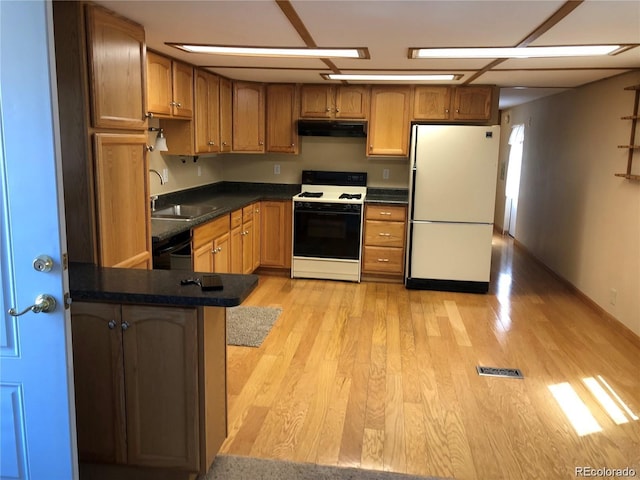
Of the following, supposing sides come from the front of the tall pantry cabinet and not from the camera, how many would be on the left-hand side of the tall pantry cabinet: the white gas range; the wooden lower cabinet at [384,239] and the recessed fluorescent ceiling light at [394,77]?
3

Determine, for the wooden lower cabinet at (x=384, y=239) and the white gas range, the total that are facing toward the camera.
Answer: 2

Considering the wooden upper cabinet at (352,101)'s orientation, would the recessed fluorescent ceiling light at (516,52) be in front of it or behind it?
in front

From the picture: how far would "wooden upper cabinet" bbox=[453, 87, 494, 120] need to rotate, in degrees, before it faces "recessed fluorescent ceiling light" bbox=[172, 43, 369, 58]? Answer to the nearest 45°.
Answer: approximately 45° to its right

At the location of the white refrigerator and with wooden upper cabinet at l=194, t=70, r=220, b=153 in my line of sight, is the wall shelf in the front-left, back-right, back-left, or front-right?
back-left

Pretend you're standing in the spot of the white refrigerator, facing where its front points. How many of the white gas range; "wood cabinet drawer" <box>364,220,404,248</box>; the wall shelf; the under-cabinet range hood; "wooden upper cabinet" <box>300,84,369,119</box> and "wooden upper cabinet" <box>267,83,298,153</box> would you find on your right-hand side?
5

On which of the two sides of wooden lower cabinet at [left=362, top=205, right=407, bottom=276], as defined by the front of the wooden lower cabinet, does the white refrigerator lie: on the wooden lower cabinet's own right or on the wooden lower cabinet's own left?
on the wooden lower cabinet's own left

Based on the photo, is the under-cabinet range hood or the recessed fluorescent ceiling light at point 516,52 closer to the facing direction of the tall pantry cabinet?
the recessed fluorescent ceiling light

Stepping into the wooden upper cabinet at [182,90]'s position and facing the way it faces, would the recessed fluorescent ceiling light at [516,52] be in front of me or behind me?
in front

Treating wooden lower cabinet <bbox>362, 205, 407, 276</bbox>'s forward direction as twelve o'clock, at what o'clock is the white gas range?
The white gas range is roughly at 3 o'clock from the wooden lower cabinet.

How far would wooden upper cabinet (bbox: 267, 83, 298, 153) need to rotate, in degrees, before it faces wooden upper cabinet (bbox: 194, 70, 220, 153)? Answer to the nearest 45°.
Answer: approximately 45° to its right
